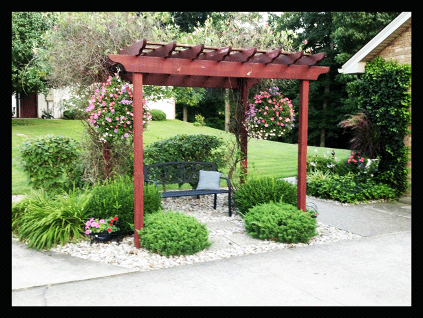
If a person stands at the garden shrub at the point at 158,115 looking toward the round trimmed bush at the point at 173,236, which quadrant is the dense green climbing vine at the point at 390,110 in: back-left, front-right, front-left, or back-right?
front-left

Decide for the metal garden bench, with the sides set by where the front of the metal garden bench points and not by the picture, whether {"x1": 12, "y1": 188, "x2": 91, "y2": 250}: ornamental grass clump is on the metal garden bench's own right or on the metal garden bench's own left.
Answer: on the metal garden bench's own right

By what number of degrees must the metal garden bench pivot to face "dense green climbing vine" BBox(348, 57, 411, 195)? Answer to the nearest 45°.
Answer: approximately 45° to its left

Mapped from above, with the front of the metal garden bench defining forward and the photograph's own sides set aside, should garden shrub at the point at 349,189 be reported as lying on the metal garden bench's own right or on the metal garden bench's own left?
on the metal garden bench's own left

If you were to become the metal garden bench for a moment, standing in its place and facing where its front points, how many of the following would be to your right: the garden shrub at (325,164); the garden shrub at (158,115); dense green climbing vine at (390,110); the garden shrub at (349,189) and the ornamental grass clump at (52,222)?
1

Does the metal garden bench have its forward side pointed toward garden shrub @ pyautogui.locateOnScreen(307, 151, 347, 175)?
no

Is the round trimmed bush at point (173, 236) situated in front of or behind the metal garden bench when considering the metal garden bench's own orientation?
in front

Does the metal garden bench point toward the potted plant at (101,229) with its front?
no

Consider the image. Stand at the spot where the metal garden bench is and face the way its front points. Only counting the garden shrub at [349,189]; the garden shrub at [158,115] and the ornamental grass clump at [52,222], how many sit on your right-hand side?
1

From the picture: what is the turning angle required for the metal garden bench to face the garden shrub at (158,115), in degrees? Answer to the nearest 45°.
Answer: approximately 135° to its left

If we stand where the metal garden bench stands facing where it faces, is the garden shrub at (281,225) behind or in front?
in front

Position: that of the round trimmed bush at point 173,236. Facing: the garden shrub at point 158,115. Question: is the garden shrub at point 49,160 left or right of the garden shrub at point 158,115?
left

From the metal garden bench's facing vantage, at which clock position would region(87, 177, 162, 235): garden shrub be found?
The garden shrub is roughly at 2 o'clock from the metal garden bench.

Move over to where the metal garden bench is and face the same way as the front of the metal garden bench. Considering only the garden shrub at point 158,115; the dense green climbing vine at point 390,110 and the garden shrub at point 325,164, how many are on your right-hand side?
0

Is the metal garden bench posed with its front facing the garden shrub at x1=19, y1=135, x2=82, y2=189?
no
